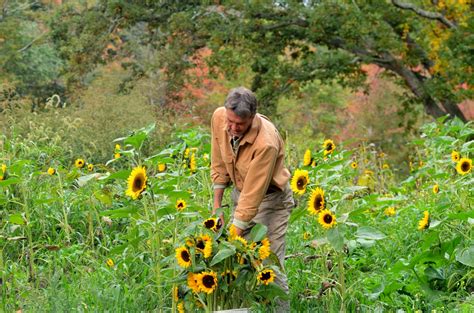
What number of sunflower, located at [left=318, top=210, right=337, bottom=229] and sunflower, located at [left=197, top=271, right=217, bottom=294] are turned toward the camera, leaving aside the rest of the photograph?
2

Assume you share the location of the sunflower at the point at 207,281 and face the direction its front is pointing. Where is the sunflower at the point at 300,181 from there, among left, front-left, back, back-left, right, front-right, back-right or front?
back-left

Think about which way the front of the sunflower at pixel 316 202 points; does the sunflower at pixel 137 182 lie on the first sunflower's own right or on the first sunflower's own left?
on the first sunflower's own right

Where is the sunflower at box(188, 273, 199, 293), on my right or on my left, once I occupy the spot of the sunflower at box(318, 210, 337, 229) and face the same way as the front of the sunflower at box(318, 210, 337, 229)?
on my right

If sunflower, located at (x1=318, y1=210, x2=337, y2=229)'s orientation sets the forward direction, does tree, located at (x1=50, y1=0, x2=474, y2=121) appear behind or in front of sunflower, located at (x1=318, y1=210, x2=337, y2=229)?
behind

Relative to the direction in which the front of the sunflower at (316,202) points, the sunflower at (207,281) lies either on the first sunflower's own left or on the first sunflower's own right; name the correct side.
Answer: on the first sunflower's own right
